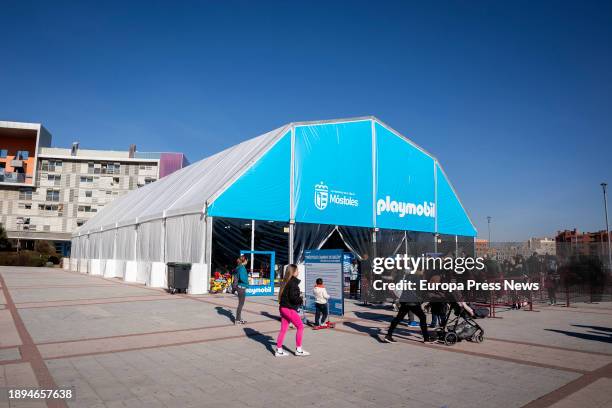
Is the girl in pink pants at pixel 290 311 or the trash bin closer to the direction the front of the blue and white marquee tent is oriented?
the girl in pink pants

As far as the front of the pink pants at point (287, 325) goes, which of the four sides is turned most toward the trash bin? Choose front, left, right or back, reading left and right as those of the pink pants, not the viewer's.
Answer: left

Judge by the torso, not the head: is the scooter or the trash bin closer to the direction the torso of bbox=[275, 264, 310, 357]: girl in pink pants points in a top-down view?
the scooter

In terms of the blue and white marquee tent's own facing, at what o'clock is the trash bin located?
The trash bin is roughly at 3 o'clock from the blue and white marquee tent.

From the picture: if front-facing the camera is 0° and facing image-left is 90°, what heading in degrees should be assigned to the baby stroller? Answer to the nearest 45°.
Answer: approximately 270°
